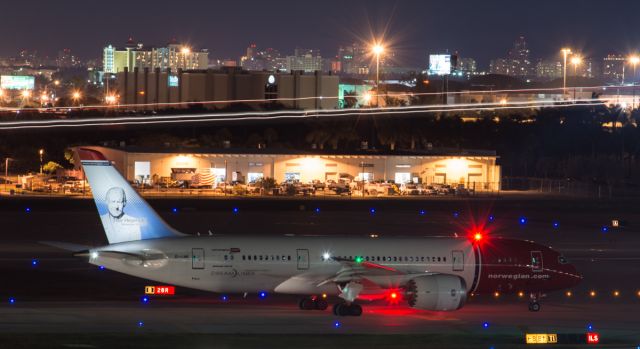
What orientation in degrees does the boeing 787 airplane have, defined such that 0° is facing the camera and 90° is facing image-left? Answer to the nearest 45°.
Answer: approximately 270°
